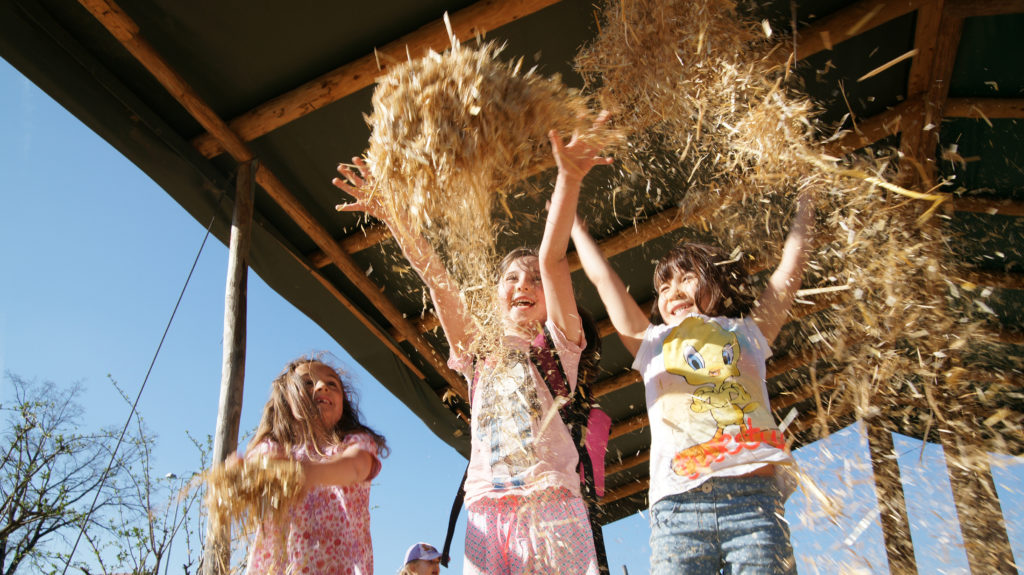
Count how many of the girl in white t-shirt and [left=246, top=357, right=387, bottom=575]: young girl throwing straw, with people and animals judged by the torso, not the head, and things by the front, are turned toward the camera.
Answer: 2

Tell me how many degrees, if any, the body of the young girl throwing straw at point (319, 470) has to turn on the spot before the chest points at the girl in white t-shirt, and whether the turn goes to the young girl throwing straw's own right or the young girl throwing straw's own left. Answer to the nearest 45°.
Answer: approximately 45° to the young girl throwing straw's own left

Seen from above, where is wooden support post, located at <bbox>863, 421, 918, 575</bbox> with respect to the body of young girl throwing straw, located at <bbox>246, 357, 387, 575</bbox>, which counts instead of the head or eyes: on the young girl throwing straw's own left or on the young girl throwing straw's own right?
on the young girl throwing straw's own left

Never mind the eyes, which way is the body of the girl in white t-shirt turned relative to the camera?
toward the camera

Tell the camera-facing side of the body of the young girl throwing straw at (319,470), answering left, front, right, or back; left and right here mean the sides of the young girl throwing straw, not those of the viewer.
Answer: front

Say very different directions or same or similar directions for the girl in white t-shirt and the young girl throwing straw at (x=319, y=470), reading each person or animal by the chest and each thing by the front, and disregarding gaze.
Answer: same or similar directions
